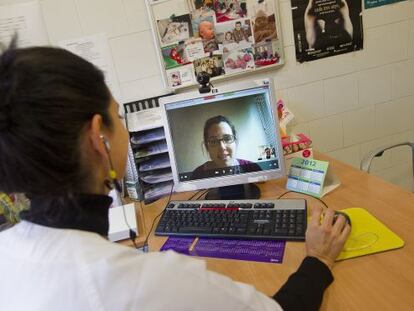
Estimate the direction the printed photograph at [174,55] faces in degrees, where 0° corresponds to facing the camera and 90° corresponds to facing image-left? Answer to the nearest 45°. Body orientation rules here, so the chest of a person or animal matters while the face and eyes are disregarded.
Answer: approximately 0°

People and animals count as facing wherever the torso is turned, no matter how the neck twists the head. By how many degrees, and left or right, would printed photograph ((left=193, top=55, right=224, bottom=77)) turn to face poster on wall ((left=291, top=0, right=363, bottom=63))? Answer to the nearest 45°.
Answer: approximately 90° to its left

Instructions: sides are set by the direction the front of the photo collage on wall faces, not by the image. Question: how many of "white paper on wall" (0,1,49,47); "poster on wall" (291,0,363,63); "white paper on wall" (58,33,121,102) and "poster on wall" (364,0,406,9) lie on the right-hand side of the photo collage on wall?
2

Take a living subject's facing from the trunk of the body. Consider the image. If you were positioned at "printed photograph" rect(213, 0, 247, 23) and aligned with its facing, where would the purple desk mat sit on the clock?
The purple desk mat is roughly at 12 o'clock from the printed photograph.
